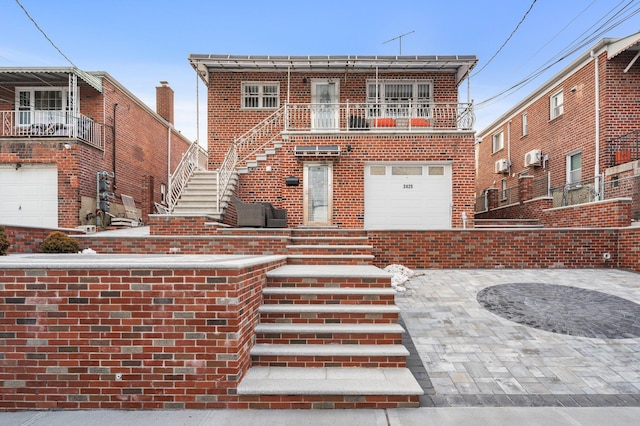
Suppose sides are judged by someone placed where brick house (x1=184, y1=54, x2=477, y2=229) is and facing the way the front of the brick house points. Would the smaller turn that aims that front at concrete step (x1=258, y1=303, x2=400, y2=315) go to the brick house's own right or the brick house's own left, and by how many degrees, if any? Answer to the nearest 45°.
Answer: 0° — it already faces it

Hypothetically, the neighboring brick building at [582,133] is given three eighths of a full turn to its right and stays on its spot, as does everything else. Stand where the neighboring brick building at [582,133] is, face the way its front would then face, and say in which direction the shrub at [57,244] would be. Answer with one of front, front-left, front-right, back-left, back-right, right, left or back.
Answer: front-left

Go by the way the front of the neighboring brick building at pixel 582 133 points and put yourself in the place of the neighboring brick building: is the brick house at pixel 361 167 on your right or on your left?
on your right

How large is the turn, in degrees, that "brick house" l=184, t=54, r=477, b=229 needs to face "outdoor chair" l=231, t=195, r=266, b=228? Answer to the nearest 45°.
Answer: approximately 45° to its right

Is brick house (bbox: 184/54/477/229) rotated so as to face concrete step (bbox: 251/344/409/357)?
yes
